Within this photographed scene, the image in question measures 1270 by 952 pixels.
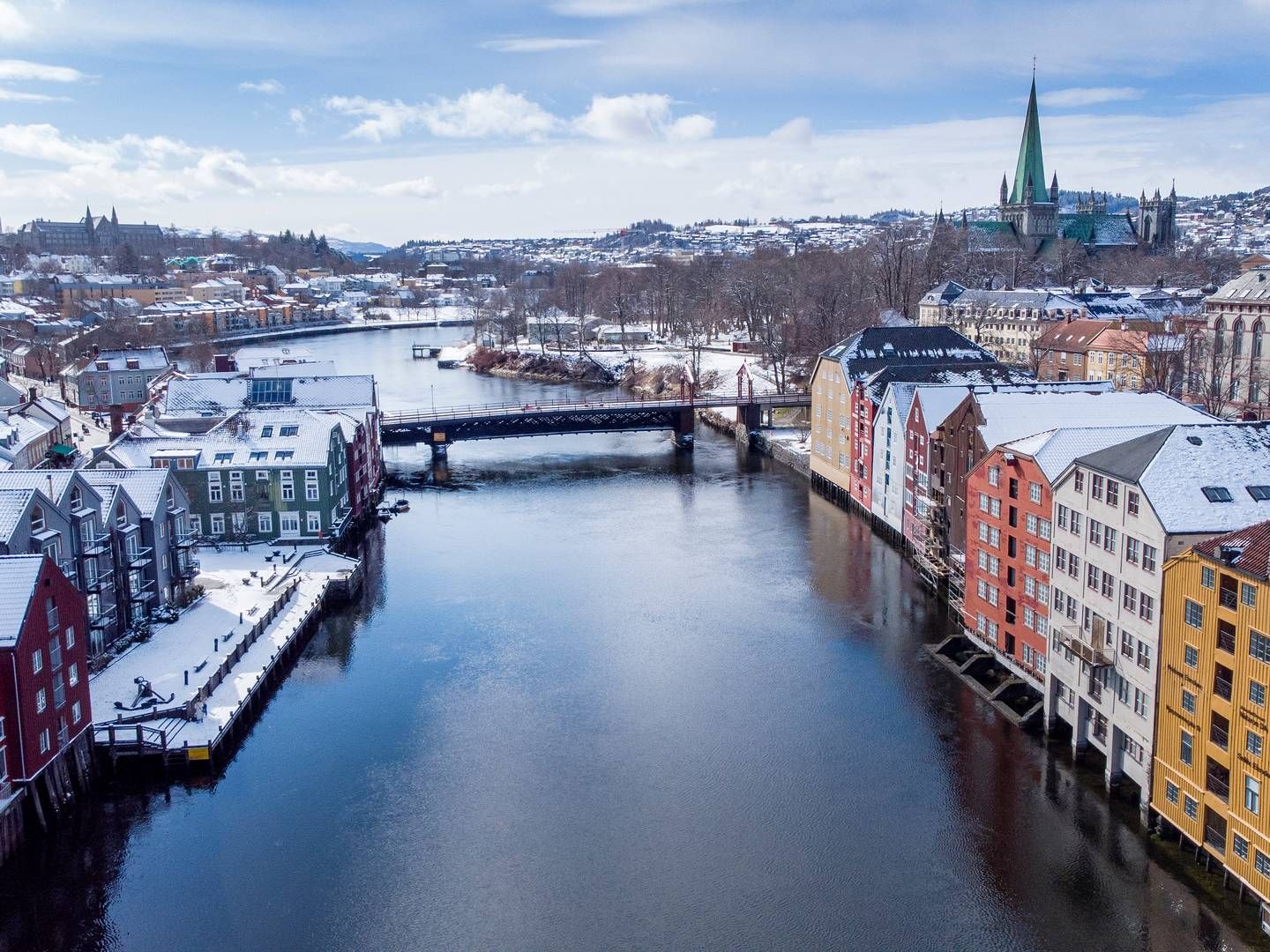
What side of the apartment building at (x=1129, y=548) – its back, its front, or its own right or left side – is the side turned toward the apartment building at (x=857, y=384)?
right

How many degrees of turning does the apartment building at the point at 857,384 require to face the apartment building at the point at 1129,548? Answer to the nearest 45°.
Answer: approximately 45° to its left

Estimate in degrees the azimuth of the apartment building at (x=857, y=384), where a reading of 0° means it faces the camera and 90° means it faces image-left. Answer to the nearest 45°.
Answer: approximately 45°

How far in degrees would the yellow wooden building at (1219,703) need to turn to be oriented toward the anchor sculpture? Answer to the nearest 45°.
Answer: approximately 45° to its right

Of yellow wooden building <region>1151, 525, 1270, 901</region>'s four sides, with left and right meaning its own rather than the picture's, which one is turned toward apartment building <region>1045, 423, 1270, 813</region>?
right

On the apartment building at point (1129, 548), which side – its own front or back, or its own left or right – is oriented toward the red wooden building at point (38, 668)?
front

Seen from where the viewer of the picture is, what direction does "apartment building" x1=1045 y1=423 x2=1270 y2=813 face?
facing the viewer and to the left of the viewer

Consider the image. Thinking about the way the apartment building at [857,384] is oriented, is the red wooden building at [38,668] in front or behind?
in front

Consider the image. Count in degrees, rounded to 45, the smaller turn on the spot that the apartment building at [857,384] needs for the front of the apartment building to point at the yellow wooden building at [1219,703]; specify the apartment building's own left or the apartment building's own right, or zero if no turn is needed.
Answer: approximately 45° to the apartment building's own left

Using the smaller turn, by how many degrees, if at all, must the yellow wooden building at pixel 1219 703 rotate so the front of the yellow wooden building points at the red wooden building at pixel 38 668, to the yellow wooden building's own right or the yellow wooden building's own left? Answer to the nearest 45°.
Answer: approximately 45° to the yellow wooden building's own right

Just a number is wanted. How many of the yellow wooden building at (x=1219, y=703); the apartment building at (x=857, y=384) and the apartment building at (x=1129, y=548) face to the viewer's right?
0

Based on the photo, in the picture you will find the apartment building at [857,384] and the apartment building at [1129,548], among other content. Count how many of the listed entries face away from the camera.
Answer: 0

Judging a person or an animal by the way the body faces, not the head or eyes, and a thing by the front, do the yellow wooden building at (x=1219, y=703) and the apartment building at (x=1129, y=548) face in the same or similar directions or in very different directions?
same or similar directions

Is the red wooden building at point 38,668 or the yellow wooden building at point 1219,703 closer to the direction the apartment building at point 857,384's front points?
the red wooden building

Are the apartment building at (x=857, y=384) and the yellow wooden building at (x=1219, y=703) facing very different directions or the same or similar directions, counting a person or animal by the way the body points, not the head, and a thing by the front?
same or similar directions
